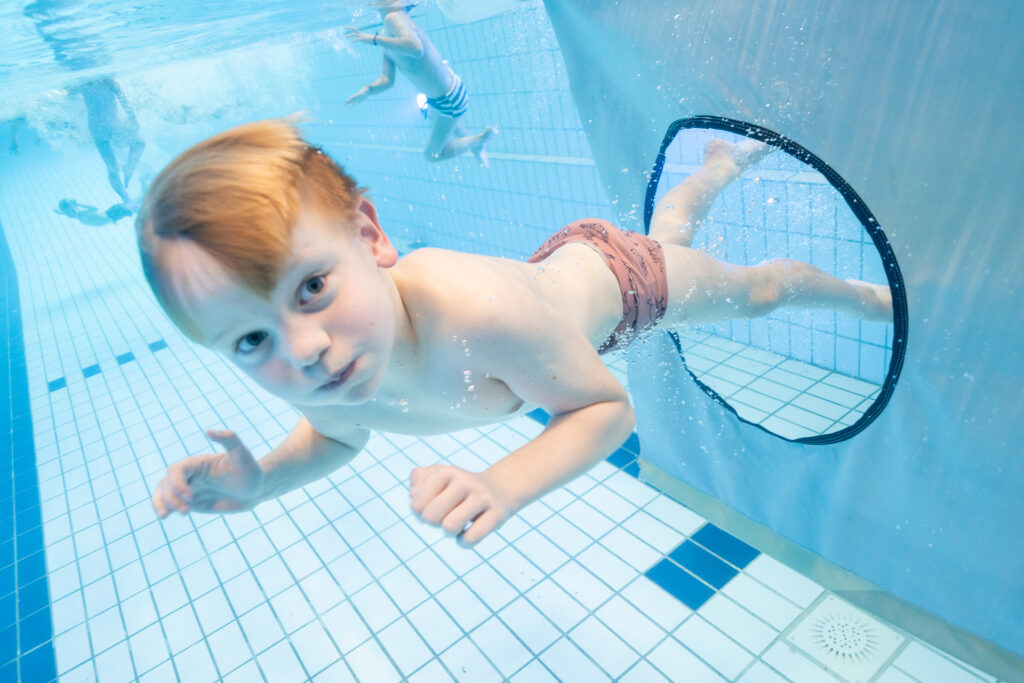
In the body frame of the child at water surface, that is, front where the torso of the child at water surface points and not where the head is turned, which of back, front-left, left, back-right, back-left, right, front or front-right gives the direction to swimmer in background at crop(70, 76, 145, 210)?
front-right

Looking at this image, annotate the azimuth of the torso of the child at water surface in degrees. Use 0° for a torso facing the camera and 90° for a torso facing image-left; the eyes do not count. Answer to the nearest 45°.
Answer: approximately 90°

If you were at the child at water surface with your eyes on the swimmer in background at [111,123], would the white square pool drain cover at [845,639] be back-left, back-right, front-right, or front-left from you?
back-left

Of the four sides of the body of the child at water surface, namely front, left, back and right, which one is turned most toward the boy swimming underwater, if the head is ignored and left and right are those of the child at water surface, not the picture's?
left

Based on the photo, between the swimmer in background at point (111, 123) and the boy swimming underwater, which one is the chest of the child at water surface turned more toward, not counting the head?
the swimmer in background

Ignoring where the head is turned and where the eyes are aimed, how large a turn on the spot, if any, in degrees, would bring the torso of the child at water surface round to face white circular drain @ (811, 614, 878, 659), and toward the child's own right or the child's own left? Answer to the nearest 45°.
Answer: approximately 90° to the child's own left
